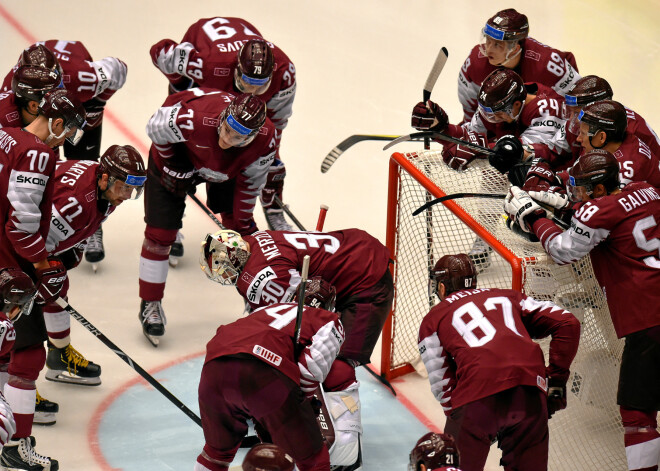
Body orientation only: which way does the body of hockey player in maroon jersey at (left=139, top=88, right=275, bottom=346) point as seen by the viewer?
toward the camera

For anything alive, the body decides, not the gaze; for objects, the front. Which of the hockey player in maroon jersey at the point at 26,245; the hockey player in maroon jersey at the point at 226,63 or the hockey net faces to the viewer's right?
the hockey player in maroon jersey at the point at 26,245

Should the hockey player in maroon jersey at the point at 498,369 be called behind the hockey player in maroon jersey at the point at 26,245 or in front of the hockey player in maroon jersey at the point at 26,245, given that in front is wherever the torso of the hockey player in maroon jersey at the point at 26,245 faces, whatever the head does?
in front

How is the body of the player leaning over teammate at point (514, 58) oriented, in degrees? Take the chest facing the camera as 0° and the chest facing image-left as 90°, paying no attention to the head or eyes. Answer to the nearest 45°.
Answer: approximately 45°

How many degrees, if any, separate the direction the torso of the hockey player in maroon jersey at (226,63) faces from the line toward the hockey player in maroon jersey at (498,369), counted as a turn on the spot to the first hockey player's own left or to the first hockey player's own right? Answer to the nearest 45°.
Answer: approximately 45° to the first hockey player's own left

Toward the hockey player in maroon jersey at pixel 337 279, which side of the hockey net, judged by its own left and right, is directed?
front

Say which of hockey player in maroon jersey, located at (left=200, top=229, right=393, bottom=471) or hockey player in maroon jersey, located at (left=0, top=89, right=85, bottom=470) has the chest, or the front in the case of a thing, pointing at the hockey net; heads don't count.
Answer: hockey player in maroon jersey, located at (left=0, top=89, right=85, bottom=470)

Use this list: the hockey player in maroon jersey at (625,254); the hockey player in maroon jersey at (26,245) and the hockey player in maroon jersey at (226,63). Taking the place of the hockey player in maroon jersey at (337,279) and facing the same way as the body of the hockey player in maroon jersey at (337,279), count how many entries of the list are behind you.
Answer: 1

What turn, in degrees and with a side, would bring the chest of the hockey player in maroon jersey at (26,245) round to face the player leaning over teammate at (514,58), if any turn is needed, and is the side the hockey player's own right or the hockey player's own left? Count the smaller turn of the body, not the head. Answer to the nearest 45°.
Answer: approximately 45° to the hockey player's own left

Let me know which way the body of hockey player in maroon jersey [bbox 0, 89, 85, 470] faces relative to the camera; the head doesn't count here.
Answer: to the viewer's right

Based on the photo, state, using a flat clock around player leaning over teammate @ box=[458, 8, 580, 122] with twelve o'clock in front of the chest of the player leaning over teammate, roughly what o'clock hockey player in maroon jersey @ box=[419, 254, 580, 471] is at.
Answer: The hockey player in maroon jersey is roughly at 10 o'clock from the player leaning over teammate.

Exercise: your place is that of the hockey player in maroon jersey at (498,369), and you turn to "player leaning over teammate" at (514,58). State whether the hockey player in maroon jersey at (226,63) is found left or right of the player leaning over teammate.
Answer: left

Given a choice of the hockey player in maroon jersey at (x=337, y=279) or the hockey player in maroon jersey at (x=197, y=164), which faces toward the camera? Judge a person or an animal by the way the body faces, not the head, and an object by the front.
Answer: the hockey player in maroon jersey at (x=197, y=164)
